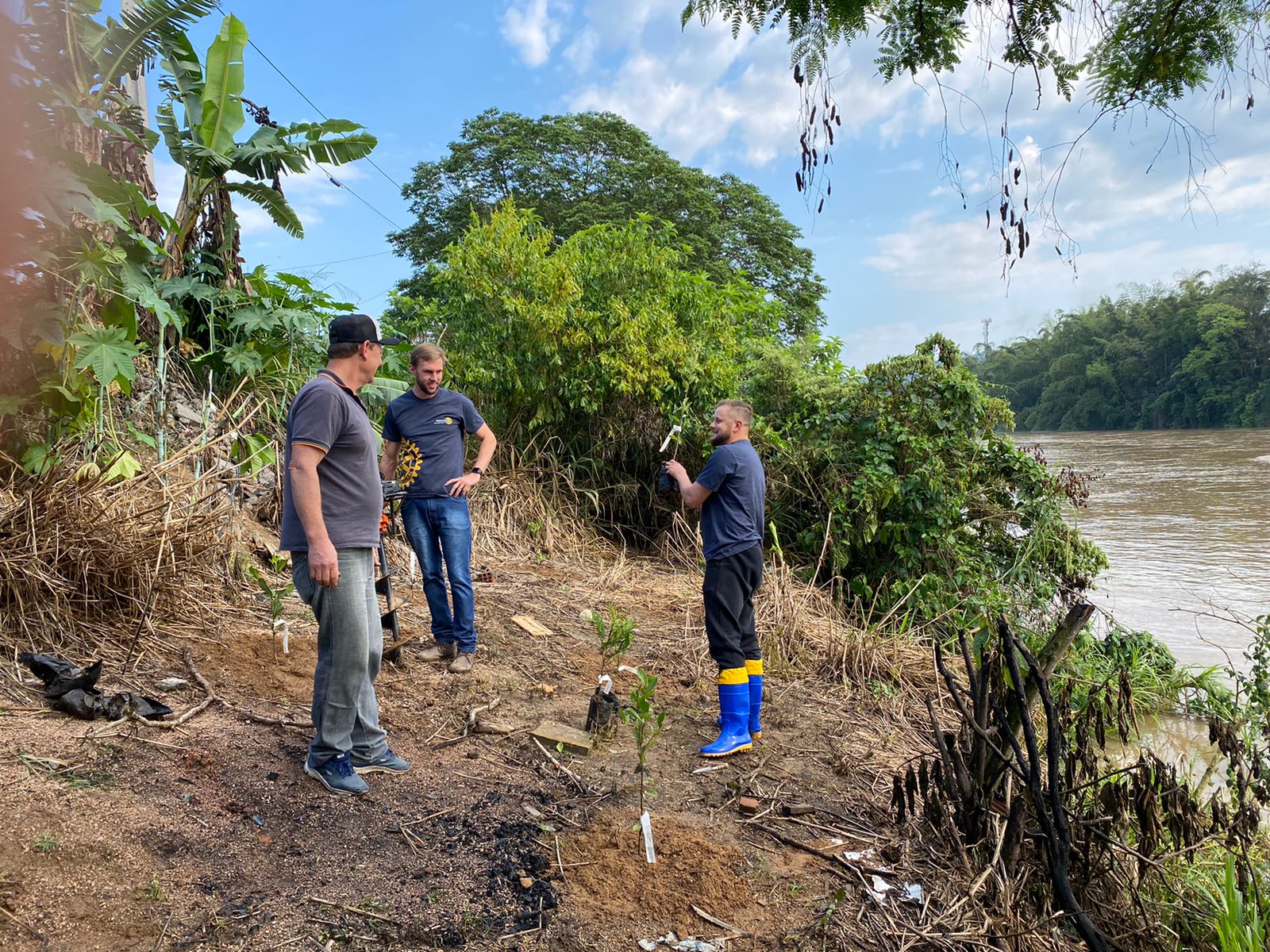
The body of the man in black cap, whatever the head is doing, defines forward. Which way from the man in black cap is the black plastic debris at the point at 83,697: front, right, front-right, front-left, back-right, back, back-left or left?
back-left

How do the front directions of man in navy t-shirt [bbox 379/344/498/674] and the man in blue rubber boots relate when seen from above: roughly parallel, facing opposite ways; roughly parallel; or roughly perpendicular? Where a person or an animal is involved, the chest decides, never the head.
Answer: roughly perpendicular

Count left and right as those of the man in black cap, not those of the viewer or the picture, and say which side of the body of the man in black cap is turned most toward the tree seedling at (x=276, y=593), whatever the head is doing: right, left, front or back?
left

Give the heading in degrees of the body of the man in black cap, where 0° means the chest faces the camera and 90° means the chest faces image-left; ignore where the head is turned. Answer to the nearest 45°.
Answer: approximately 270°

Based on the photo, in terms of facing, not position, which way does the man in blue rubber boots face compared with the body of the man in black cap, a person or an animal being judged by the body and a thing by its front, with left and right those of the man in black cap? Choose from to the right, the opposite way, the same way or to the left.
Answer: the opposite way

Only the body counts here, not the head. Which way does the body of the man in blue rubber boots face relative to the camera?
to the viewer's left

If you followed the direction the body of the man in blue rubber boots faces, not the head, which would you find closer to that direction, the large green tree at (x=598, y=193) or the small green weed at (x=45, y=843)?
the small green weed
